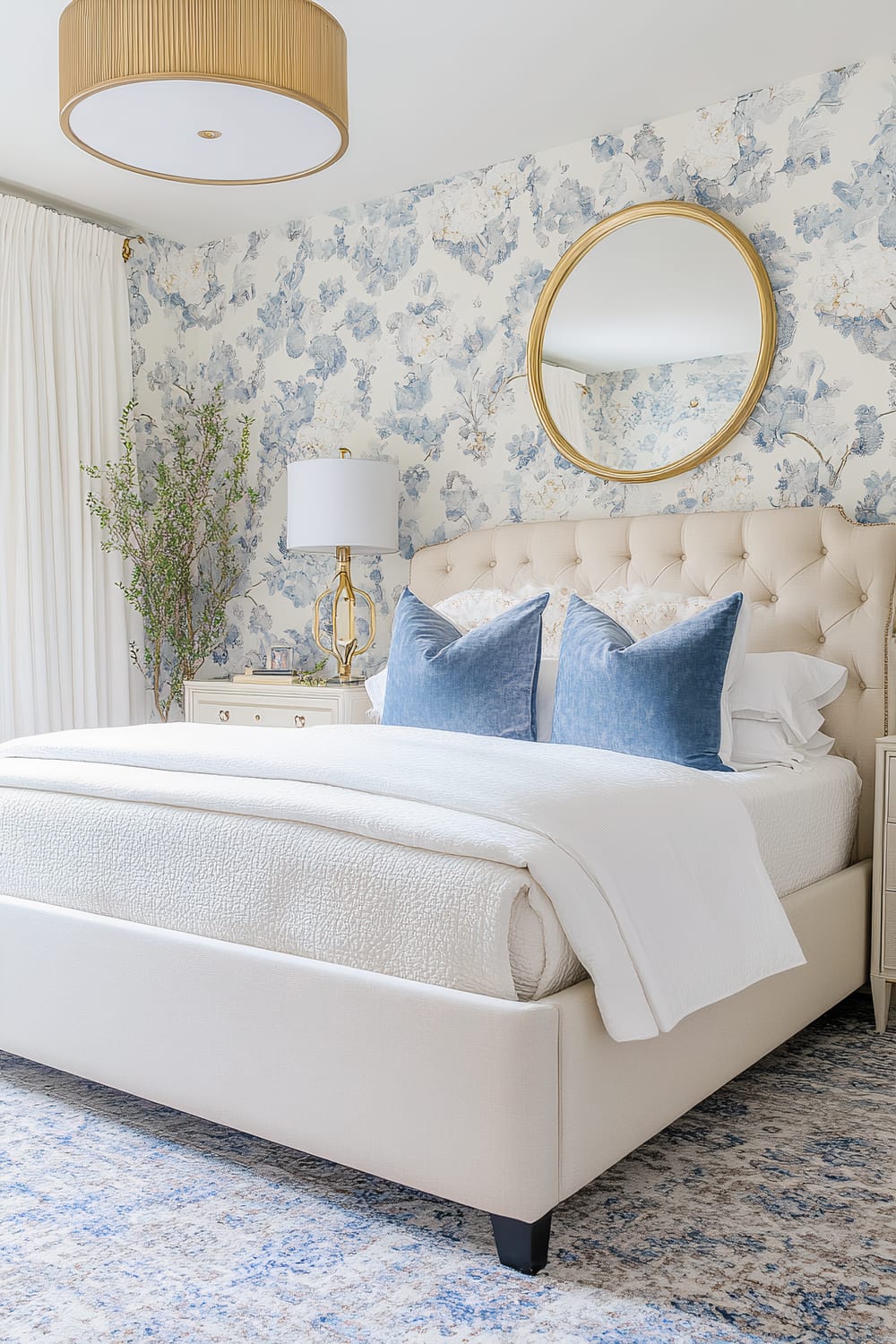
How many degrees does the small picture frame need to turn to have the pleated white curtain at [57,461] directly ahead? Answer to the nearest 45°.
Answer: approximately 90° to its right

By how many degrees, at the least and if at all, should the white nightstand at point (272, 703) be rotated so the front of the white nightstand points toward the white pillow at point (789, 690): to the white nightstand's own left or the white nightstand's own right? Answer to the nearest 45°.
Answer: approximately 90° to the white nightstand's own left

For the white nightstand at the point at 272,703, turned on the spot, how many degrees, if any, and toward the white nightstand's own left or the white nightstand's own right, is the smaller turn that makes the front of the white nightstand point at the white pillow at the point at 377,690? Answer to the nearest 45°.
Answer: approximately 90° to the white nightstand's own left

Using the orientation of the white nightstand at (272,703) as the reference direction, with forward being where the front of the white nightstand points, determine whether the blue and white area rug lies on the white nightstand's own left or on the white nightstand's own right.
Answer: on the white nightstand's own left

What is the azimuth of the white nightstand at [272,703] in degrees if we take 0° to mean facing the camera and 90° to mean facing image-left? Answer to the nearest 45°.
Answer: approximately 45°
